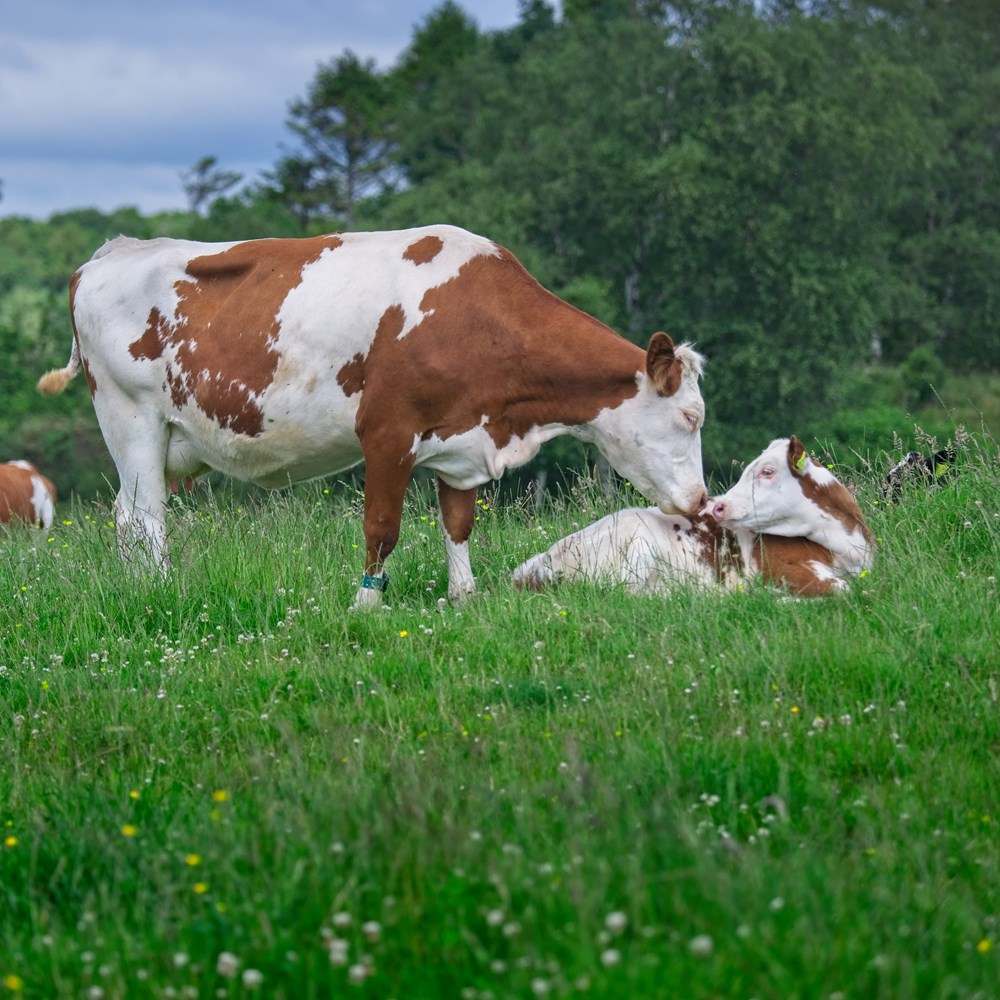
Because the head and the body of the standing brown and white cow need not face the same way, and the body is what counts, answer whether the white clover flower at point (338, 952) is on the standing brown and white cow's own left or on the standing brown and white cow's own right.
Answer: on the standing brown and white cow's own right

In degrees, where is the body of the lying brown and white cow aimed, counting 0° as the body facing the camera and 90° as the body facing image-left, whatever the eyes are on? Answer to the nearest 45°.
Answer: approximately 270°

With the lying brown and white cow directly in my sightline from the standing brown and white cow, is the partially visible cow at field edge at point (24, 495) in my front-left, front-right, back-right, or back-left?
back-left

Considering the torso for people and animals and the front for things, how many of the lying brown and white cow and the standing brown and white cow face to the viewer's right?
2

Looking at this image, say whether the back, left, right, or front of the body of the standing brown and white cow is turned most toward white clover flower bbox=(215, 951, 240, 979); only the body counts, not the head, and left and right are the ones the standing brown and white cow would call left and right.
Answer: right

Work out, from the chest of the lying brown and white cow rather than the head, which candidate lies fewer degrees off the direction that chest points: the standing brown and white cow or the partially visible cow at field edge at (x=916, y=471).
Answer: the partially visible cow at field edge

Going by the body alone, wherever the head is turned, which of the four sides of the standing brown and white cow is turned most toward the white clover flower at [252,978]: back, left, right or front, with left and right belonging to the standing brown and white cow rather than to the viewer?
right

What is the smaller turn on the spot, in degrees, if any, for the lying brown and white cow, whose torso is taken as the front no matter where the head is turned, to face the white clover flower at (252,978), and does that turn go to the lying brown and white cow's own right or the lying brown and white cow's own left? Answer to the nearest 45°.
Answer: approximately 90° to the lying brown and white cow's own right

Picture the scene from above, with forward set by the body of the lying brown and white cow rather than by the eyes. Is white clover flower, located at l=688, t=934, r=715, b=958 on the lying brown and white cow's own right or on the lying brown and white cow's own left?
on the lying brown and white cow's own right

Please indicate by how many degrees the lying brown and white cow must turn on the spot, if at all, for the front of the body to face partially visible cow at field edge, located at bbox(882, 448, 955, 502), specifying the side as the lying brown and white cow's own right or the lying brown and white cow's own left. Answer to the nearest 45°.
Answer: approximately 45° to the lying brown and white cow's own left

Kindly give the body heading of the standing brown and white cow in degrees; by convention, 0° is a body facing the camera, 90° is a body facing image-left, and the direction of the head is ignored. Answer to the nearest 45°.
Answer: approximately 270°

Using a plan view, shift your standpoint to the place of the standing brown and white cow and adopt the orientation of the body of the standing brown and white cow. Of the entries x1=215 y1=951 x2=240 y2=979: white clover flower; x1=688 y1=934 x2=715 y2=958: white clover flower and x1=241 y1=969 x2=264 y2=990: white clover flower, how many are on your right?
3

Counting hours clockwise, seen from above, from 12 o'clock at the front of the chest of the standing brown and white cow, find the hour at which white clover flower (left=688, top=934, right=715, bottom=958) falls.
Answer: The white clover flower is roughly at 3 o'clock from the standing brown and white cow.
